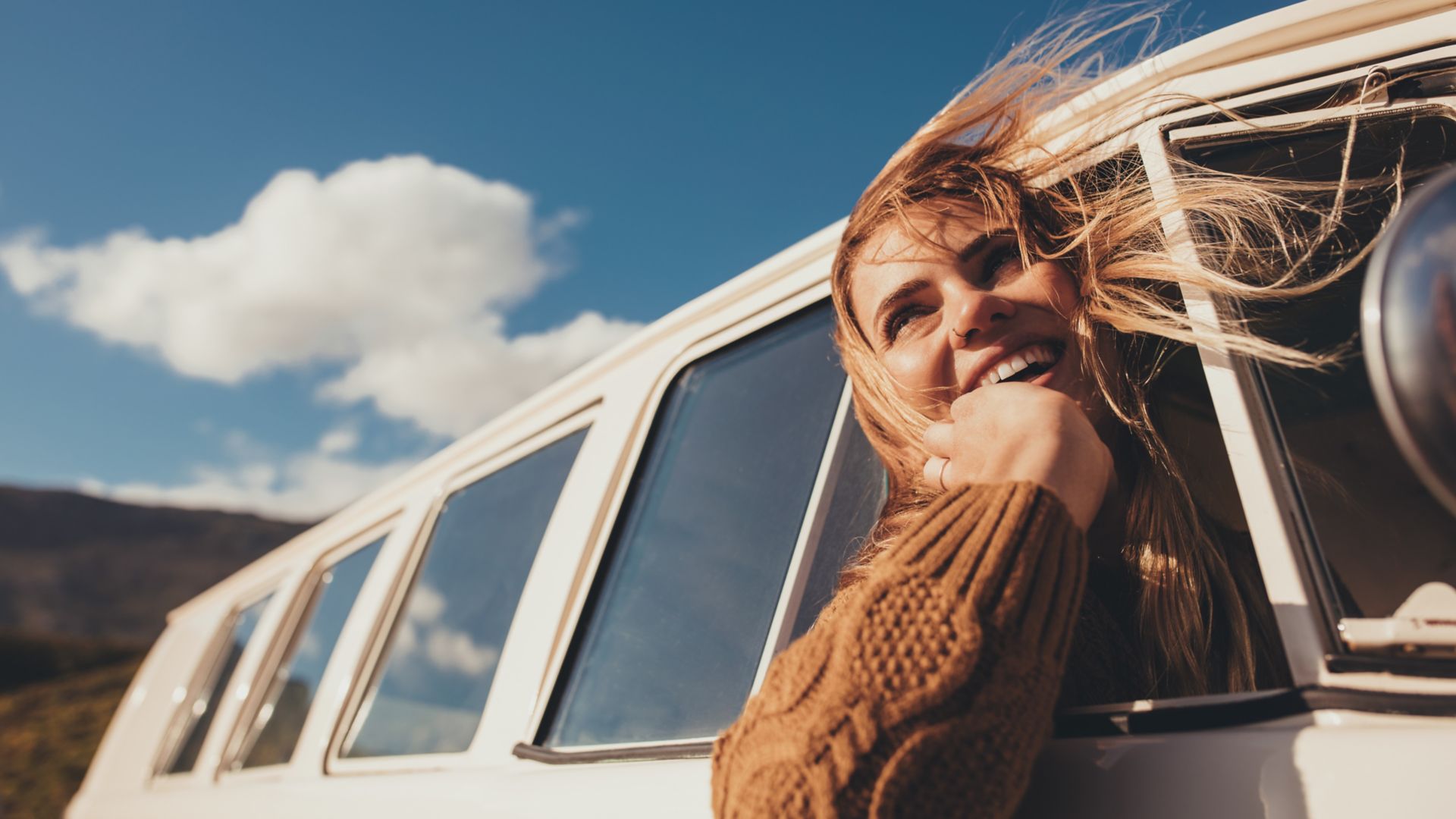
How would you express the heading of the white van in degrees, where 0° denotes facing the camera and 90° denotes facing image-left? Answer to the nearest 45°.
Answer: approximately 315°

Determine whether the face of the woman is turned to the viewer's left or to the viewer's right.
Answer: to the viewer's right
